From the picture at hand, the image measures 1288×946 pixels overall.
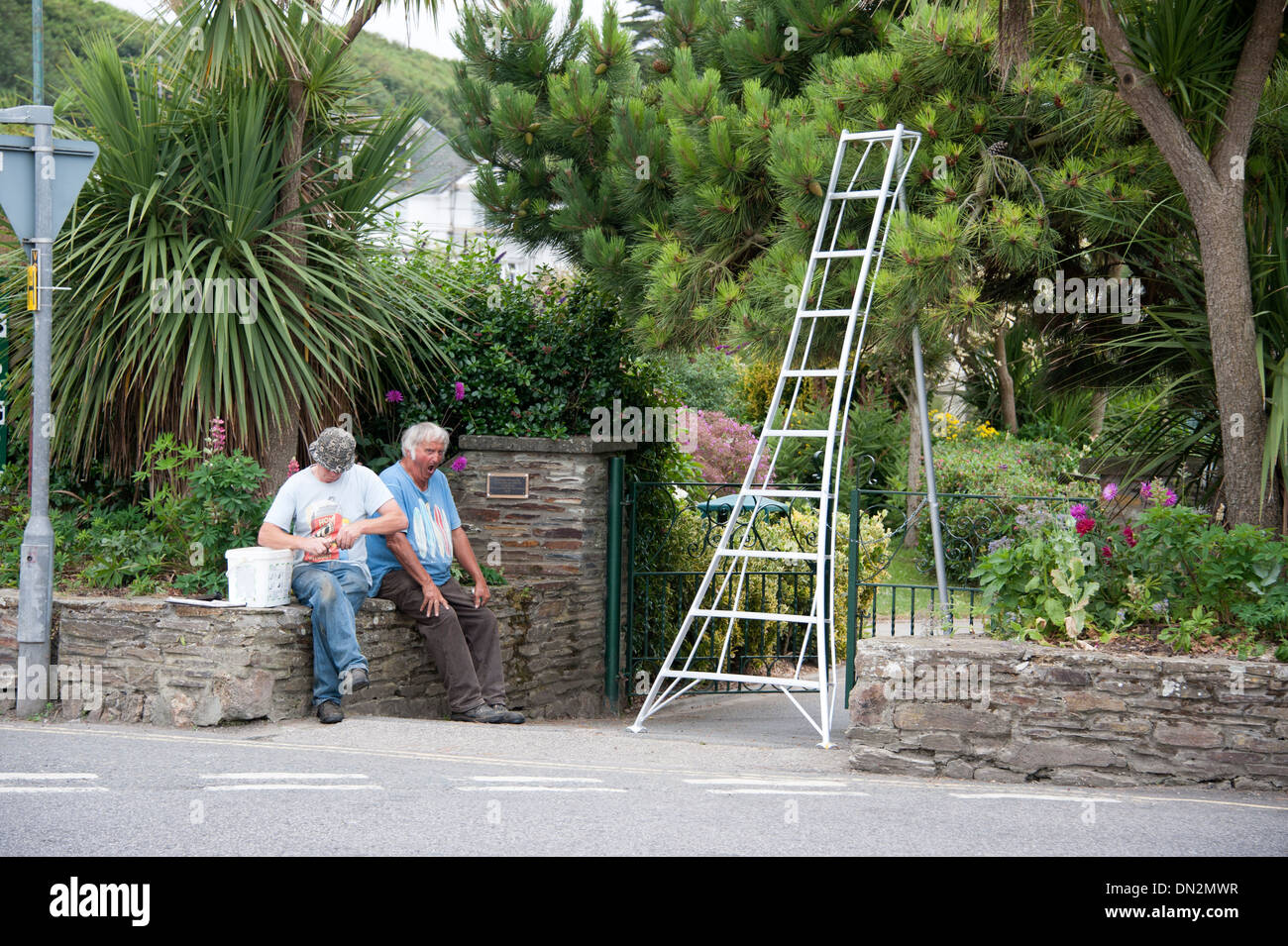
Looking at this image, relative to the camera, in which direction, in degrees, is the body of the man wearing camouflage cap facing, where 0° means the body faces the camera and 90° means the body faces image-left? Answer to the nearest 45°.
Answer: approximately 0°

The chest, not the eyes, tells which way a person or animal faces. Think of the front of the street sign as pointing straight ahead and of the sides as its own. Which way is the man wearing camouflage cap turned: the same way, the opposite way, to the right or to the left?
the opposite way

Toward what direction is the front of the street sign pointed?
away from the camera

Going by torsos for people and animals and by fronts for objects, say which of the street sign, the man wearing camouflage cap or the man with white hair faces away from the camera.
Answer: the street sign

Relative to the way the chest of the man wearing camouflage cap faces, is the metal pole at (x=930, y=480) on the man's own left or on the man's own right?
on the man's own left

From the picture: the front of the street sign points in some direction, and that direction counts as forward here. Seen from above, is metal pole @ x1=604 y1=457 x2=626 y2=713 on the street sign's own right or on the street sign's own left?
on the street sign's own right

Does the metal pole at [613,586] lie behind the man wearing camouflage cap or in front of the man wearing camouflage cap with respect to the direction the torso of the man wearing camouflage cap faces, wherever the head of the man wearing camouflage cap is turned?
behind

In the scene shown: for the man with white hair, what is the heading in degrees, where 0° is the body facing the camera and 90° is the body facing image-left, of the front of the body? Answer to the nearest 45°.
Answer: approximately 315°

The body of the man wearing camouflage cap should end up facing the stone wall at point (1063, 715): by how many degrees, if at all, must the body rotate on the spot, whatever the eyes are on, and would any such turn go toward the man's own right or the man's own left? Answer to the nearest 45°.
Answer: approximately 45° to the man's own left
